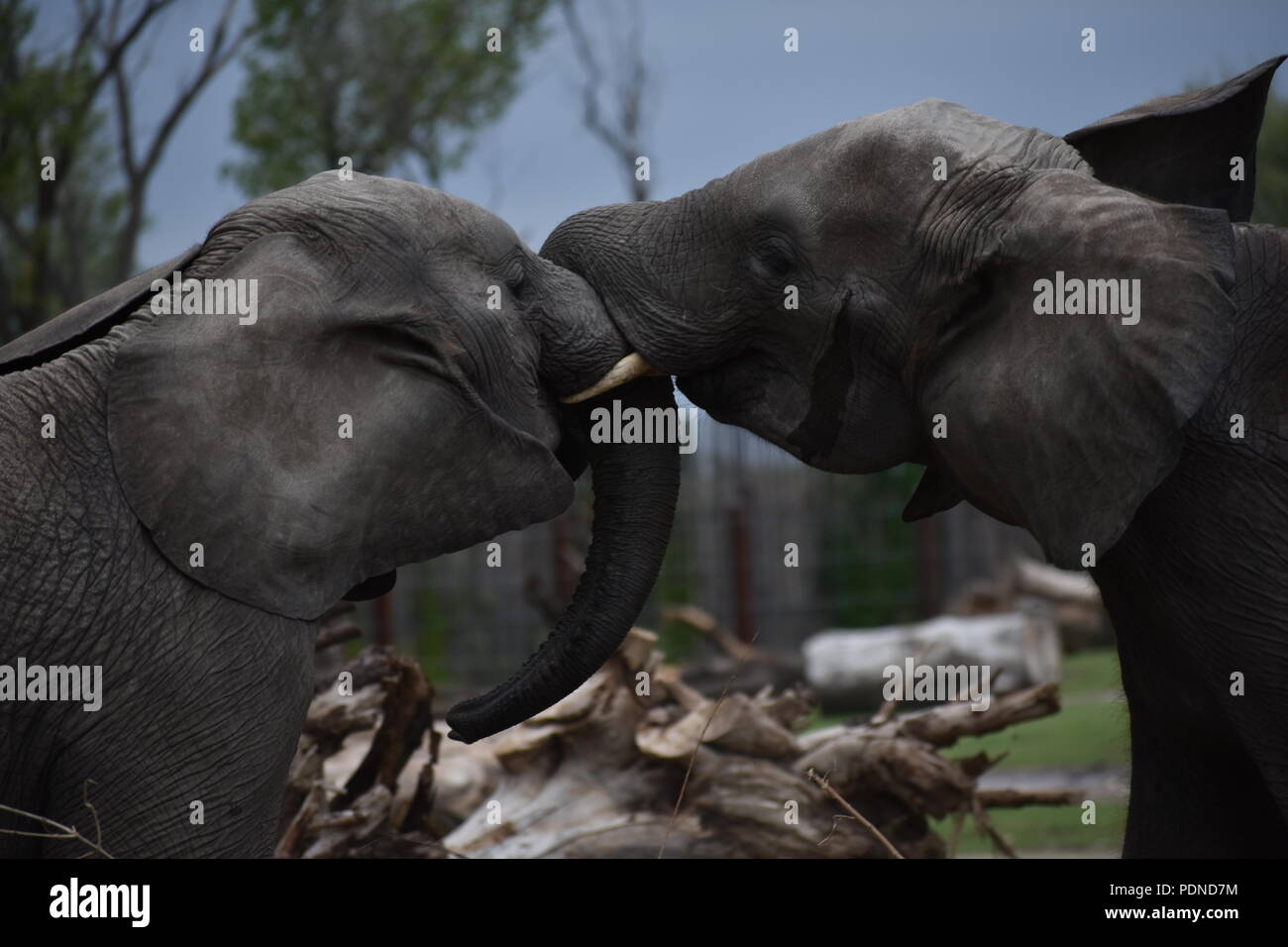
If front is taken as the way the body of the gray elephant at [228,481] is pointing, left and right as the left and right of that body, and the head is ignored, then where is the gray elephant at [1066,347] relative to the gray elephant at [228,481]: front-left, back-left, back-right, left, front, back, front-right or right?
front

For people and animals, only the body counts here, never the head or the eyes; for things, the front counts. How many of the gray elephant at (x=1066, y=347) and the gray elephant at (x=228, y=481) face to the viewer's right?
1

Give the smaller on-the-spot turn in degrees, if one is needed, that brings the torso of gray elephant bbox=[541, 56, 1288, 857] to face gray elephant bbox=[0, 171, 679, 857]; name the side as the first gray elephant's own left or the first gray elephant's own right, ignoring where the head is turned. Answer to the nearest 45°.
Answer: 0° — it already faces it

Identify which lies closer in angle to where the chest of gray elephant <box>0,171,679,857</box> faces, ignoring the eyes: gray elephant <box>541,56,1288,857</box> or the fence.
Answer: the gray elephant

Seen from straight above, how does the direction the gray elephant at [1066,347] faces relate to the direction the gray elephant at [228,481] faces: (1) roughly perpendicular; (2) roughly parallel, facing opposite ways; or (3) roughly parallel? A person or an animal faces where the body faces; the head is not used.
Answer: roughly parallel, facing opposite ways

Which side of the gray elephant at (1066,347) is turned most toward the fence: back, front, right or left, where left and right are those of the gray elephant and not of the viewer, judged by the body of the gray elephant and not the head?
right

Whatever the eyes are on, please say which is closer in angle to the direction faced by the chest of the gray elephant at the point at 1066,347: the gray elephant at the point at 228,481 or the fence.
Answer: the gray elephant

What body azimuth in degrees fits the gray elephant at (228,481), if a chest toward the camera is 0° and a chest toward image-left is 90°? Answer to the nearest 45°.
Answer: approximately 270°

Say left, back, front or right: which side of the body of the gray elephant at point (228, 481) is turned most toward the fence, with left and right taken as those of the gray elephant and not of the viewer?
left

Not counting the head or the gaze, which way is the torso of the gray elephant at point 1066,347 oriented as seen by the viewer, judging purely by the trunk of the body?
to the viewer's left
